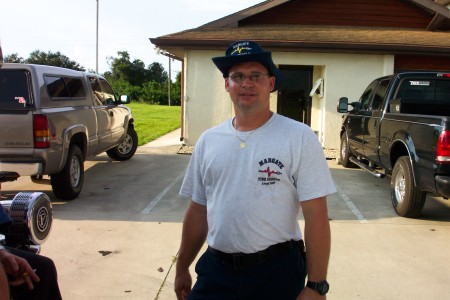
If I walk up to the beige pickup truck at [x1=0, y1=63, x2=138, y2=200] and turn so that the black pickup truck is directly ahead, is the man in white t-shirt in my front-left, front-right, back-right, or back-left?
front-right

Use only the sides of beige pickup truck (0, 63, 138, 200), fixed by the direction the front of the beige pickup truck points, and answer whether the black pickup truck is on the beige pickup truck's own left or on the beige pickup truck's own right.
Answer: on the beige pickup truck's own right

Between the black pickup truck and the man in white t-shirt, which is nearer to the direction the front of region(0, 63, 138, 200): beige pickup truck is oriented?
the black pickup truck

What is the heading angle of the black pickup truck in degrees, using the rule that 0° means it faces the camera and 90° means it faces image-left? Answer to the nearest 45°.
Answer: approximately 135°

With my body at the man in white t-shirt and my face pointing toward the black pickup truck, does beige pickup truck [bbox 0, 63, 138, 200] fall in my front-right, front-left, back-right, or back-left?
front-left

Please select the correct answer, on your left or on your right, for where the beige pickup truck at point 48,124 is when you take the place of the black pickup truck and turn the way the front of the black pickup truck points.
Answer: on your left

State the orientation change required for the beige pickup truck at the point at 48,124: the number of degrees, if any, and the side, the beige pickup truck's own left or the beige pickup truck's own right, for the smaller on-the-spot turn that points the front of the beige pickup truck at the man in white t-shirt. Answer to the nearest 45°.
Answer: approximately 135° to the beige pickup truck's own right

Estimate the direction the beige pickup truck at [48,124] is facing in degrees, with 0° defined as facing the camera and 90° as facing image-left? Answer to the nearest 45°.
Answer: approximately 225°

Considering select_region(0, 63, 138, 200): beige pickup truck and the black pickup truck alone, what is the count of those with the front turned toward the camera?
0

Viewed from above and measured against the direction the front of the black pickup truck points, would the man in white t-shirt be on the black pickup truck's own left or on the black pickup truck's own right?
on the black pickup truck's own left

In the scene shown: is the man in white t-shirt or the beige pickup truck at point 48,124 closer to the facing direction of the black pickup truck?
the beige pickup truck

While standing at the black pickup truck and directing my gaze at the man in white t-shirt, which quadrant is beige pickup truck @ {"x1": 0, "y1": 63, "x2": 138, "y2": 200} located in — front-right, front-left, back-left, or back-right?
front-right
